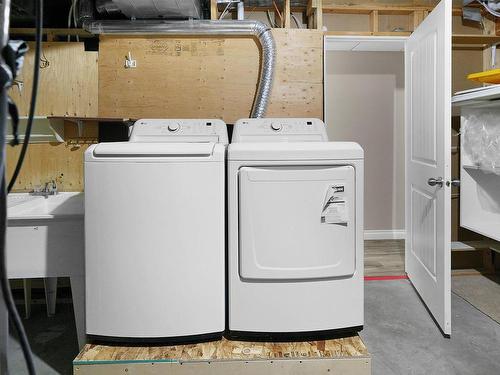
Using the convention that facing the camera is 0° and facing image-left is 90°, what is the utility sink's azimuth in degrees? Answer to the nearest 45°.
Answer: approximately 0°

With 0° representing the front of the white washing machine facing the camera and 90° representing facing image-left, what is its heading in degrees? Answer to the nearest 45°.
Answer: approximately 0°

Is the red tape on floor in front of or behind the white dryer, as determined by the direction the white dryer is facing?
behind
